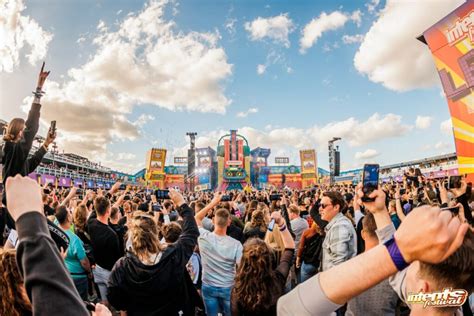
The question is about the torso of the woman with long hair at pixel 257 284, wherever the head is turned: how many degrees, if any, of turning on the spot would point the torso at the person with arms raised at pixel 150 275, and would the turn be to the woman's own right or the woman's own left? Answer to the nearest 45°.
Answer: approximately 90° to the woman's own left

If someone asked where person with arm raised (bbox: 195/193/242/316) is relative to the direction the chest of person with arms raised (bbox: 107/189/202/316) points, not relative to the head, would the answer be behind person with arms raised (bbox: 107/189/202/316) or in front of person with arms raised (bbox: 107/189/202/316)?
in front

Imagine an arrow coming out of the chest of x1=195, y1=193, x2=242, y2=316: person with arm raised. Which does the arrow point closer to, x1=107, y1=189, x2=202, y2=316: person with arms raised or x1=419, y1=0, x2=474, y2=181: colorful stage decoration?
the colorful stage decoration

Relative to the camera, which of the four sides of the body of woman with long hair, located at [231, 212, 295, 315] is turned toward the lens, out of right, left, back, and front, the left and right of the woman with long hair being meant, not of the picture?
back

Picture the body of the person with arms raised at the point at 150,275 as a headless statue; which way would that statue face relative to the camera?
away from the camera

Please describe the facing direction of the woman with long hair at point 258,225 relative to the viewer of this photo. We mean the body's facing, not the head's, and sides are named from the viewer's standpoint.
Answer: facing away from the viewer

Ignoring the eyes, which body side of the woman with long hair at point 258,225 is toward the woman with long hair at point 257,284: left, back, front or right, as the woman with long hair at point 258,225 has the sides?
back

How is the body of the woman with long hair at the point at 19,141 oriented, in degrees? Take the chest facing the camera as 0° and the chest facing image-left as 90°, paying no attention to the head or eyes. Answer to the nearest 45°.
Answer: approximately 225°

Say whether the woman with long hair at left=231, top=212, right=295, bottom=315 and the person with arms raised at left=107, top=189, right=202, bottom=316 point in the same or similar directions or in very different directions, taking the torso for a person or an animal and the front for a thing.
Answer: same or similar directions

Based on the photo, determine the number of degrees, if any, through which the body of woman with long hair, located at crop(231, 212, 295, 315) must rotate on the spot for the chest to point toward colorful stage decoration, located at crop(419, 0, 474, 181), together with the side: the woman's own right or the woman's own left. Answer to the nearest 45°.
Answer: approximately 45° to the woman's own right

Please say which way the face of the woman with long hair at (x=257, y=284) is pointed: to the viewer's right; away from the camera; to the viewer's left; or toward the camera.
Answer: away from the camera

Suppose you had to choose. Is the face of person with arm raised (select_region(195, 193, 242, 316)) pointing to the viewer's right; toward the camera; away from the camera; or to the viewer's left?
away from the camera

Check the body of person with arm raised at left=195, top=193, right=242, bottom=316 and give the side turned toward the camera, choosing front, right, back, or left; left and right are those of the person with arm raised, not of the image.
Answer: back
